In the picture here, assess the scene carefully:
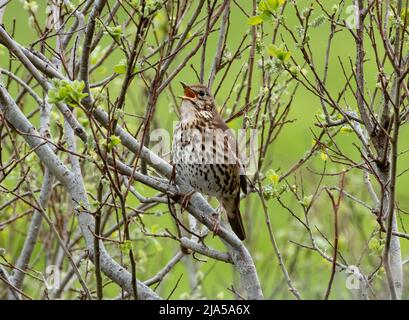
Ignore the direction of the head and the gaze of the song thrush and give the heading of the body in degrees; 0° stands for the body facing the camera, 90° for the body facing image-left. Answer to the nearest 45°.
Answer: approximately 45°
